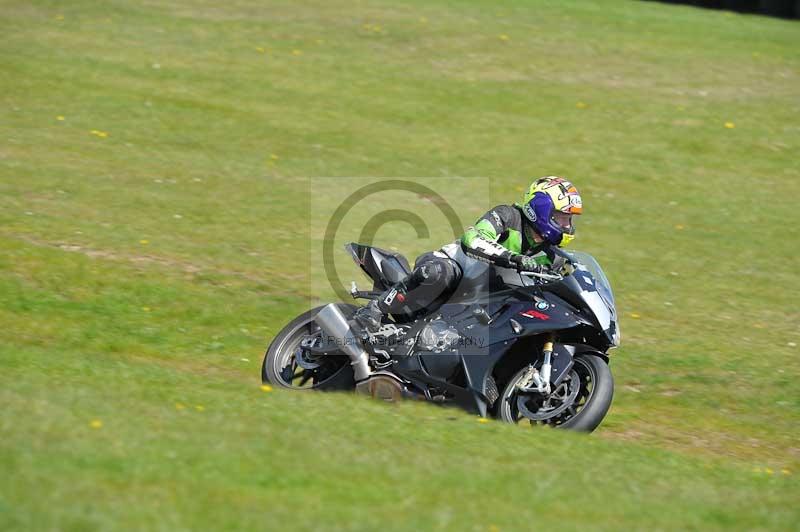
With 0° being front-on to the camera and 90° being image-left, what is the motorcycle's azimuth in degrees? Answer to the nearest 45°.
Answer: approximately 270°
